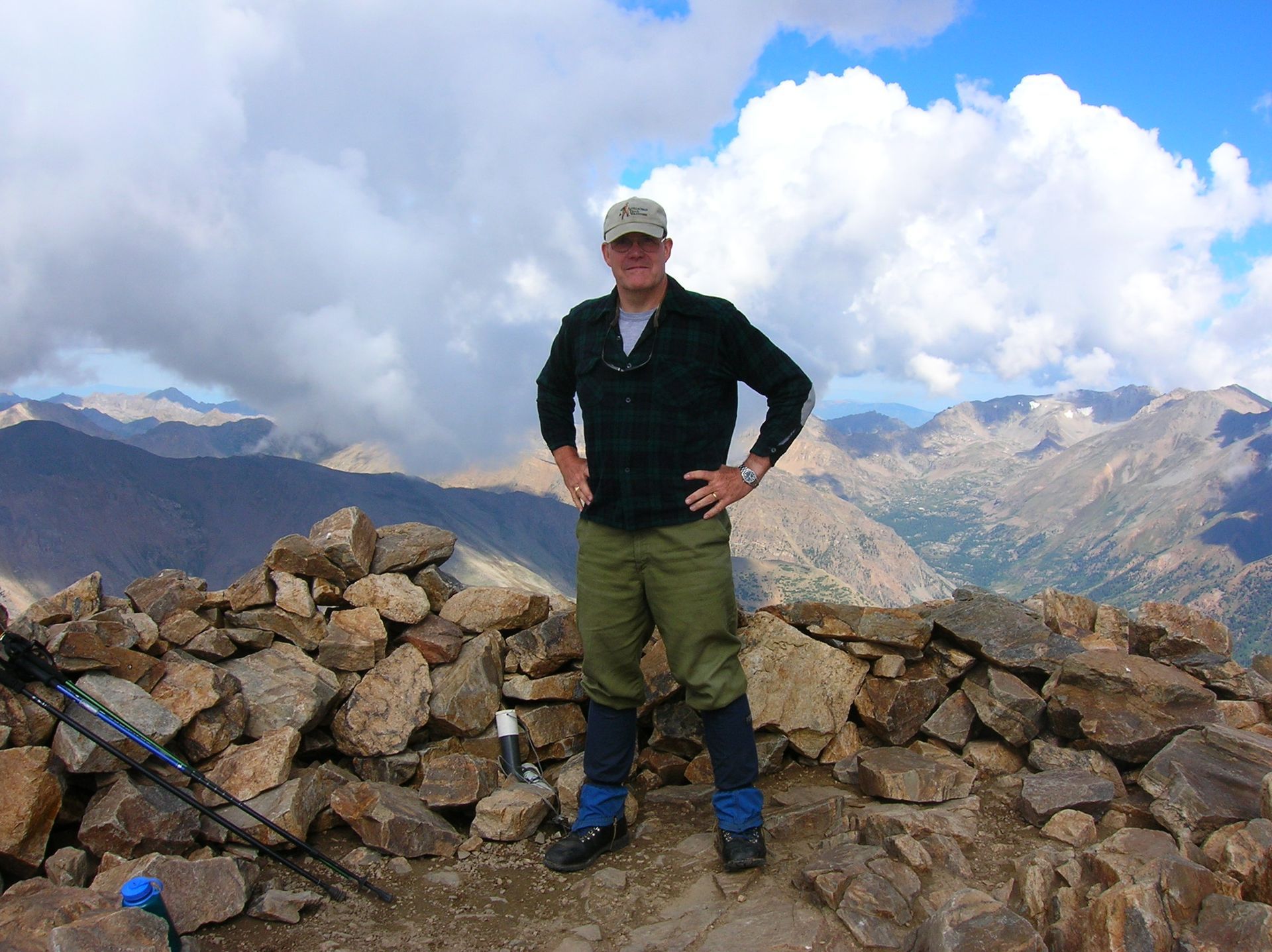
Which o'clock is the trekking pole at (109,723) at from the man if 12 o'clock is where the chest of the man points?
The trekking pole is roughly at 3 o'clock from the man.

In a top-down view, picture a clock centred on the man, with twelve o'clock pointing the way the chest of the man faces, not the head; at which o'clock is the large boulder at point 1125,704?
The large boulder is roughly at 8 o'clock from the man.

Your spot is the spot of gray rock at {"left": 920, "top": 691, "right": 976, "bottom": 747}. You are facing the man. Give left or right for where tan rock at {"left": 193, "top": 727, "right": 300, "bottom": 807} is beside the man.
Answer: right

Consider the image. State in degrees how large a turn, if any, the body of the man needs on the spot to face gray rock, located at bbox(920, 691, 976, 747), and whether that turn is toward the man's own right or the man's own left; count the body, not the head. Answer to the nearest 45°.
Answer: approximately 135° to the man's own left

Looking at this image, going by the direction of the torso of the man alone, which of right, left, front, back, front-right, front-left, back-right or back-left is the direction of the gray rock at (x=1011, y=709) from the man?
back-left

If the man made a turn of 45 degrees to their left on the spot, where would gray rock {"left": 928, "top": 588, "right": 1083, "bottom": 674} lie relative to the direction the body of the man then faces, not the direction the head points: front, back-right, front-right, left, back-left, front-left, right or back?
left

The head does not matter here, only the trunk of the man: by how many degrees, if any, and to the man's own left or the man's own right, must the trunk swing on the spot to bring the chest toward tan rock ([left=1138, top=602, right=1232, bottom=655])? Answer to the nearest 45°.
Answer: approximately 135° to the man's own left

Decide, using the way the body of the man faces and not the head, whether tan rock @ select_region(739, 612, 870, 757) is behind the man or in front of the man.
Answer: behind

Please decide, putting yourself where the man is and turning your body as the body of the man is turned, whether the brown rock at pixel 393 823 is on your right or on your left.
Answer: on your right

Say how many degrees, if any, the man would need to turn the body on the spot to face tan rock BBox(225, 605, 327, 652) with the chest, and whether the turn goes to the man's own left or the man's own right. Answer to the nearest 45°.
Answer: approximately 135° to the man's own right

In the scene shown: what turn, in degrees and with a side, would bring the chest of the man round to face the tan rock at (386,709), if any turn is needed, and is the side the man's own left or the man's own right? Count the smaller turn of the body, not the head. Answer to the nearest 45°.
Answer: approximately 135° to the man's own right

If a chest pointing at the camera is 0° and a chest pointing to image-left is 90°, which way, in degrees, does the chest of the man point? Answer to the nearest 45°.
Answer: approximately 0°
